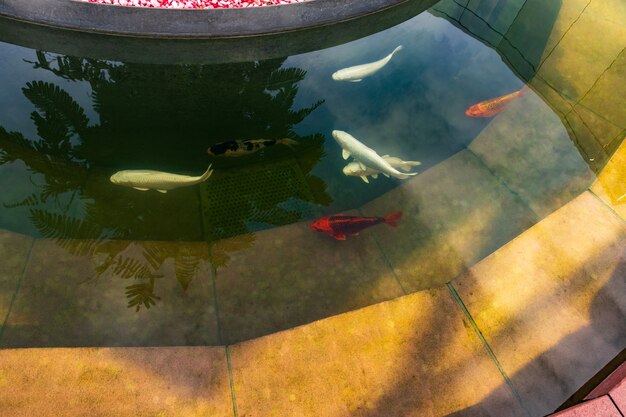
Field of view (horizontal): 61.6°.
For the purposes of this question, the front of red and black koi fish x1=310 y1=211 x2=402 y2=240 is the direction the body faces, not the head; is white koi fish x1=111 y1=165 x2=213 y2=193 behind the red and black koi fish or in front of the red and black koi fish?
in front

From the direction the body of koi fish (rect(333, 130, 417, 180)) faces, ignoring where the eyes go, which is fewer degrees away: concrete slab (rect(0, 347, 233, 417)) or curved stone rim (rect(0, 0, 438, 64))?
the curved stone rim

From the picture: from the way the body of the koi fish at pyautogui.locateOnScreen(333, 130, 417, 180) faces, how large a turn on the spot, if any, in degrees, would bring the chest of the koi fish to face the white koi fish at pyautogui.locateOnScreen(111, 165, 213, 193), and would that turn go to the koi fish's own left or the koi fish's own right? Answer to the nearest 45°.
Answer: approximately 90° to the koi fish's own left

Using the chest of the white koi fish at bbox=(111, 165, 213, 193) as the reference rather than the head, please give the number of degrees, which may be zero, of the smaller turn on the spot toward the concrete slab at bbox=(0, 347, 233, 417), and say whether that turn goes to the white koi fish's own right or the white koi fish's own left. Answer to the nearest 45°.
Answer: approximately 90° to the white koi fish's own left

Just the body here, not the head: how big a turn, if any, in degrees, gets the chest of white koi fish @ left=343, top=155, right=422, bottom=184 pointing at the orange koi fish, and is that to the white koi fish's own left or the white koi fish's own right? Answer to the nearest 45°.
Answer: approximately 135° to the white koi fish's own right

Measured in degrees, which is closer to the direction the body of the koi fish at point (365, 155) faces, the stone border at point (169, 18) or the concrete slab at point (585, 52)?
the stone border

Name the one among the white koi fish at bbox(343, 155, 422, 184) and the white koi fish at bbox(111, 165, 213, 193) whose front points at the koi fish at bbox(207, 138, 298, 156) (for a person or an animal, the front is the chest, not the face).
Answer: the white koi fish at bbox(343, 155, 422, 184)

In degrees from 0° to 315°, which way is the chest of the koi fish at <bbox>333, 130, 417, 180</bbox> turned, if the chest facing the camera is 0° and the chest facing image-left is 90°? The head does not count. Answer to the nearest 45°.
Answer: approximately 135°

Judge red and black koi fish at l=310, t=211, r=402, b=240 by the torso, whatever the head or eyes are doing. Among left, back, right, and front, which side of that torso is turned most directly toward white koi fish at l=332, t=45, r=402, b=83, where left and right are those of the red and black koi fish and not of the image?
right

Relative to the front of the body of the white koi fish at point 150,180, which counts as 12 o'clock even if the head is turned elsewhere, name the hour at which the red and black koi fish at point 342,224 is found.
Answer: The red and black koi fish is roughly at 7 o'clock from the white koi fish.

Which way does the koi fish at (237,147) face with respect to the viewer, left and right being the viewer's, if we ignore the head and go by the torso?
facing to the left of the viewer

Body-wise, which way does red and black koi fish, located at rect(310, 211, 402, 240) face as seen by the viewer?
to the viewer's left

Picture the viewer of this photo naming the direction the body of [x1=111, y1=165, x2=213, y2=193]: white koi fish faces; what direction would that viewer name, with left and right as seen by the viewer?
facing to the left of the viewer

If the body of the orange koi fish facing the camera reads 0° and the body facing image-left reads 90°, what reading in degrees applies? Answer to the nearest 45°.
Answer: approximately 45°

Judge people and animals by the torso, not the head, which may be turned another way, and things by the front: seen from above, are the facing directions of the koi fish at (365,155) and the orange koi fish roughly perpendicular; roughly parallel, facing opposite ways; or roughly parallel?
roughly perpendicular

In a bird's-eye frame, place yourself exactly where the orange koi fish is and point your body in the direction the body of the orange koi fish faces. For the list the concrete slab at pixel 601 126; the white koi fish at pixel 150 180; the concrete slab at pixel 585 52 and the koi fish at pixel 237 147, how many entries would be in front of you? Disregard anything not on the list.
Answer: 2

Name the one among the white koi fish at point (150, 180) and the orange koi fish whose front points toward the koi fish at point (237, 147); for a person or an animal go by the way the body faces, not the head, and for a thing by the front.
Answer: the orange koi fish

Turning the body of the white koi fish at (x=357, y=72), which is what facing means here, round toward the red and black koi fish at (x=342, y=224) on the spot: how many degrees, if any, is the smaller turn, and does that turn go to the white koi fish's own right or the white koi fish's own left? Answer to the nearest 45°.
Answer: approximately 45° to the white koi fish's own left

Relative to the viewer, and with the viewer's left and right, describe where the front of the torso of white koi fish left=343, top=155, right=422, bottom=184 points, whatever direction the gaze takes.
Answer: facing to the left of the viewer
